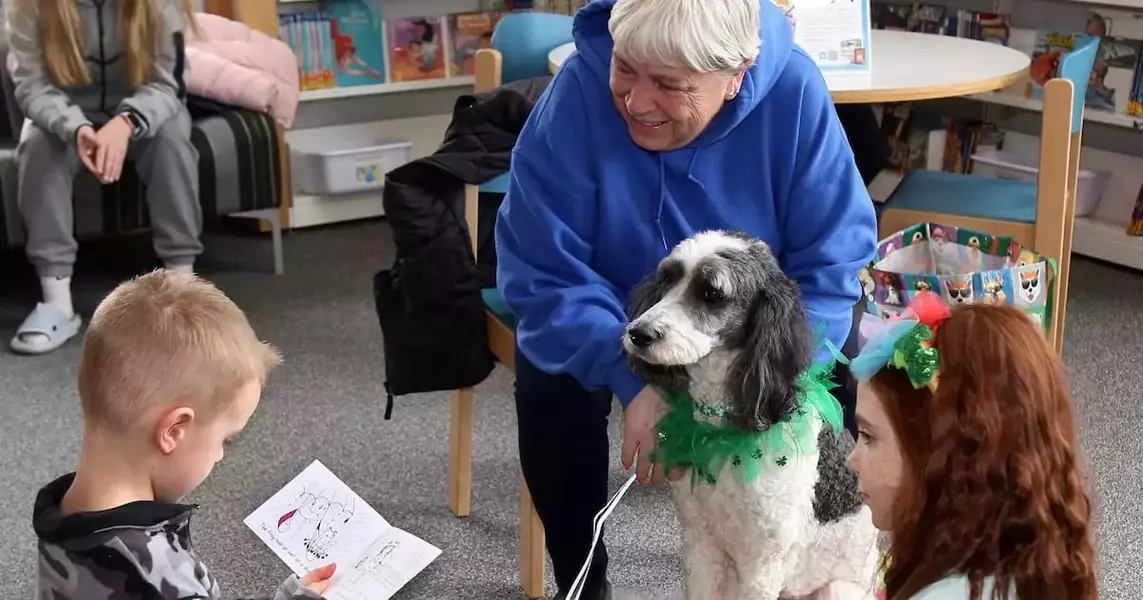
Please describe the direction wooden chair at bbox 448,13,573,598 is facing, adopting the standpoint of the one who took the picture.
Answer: facing the viewer and to the right of the viewer

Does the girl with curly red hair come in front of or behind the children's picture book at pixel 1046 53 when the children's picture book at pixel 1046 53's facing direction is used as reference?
in front

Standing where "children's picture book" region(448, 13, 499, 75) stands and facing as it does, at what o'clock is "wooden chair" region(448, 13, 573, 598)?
The wooden chair is roughly at 12 o'clock from the children's picture book.

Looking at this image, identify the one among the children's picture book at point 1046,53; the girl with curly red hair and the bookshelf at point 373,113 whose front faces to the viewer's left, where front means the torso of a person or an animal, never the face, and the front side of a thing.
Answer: the girl with curly red hair

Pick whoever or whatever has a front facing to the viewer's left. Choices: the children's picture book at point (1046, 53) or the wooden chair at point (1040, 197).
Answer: the wooden chair

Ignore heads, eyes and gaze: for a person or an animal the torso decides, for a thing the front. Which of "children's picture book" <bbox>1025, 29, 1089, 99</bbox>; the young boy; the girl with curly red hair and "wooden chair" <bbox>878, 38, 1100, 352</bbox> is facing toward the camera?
the children's picture book

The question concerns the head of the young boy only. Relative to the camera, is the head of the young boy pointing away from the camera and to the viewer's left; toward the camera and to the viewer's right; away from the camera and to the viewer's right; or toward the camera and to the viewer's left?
away from the camera and to the viewer's right

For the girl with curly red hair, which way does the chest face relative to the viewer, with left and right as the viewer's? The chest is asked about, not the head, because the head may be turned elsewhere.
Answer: facing to the left of the viewer

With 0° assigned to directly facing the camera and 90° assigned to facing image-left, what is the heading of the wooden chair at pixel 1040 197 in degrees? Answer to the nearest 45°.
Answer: approximately 90°

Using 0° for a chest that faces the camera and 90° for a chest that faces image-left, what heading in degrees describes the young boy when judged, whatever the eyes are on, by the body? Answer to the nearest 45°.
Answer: approximately 225°

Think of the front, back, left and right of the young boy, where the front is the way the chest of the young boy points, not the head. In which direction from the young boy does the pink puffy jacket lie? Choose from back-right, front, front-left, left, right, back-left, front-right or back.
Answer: front-left

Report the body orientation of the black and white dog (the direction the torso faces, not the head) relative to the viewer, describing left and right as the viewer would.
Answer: facing the viewer and to the left of the viewer

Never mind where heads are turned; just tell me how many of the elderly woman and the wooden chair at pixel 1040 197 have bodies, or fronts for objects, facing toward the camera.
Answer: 1
